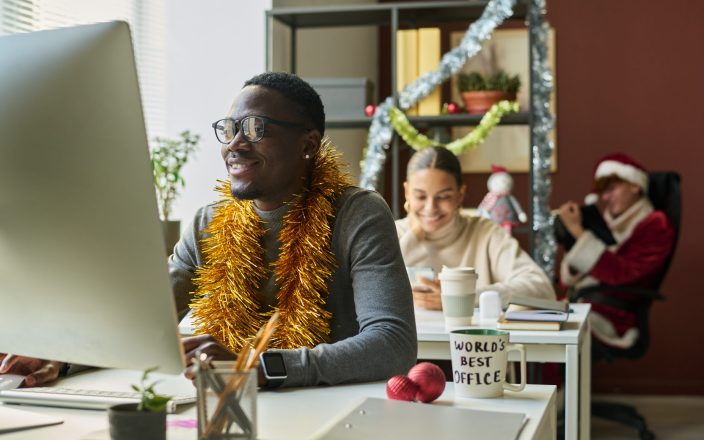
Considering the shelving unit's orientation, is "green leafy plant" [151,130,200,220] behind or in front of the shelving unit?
in front

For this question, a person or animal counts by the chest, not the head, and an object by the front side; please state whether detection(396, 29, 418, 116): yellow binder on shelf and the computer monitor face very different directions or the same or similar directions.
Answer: very different directions

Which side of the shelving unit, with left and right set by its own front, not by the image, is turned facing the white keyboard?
front

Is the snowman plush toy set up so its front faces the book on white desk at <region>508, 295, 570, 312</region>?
yes

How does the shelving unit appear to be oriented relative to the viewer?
toward the camera

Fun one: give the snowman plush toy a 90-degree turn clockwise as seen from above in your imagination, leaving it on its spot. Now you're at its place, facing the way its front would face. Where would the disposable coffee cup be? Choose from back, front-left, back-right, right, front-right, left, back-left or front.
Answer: left

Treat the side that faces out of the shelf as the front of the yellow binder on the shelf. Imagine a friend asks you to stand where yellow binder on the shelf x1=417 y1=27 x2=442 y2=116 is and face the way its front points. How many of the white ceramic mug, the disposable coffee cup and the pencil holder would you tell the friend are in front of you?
3

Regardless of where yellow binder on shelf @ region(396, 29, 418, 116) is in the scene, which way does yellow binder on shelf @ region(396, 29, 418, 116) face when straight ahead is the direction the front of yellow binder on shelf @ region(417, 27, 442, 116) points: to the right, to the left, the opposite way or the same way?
the same way

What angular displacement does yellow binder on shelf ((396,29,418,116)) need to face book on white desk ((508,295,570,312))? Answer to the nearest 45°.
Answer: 0° — it already faces it

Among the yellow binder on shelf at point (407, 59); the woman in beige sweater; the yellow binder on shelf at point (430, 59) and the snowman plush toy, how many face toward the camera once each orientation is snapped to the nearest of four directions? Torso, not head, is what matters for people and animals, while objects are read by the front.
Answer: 4

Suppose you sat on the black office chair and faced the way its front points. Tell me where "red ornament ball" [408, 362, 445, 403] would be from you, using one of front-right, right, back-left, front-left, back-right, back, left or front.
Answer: left

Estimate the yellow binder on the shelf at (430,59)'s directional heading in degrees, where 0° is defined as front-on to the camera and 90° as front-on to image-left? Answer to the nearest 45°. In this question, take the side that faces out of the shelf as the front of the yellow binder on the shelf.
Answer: approximately 0°

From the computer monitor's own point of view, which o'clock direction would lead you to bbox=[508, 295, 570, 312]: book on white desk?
The book on white desk is roughly at 12 o'clock from the computer monitor.

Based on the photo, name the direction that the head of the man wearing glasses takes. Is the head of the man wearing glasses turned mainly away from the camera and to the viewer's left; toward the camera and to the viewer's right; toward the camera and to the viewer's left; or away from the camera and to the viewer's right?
toward the camera and to the viewer's left

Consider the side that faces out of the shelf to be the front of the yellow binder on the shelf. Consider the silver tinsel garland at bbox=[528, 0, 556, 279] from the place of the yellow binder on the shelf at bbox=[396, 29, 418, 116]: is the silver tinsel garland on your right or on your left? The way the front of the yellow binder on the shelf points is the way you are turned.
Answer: on your left

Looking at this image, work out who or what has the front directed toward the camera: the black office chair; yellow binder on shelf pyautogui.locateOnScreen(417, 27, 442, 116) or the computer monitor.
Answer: the yellow binder on shelf

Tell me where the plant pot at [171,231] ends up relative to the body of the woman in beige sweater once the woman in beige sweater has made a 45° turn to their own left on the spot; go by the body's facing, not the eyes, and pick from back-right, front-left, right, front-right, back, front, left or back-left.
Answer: back-right

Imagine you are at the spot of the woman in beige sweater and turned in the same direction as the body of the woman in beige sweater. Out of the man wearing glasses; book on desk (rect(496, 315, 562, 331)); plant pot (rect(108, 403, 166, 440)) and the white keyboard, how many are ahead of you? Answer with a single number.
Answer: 4
